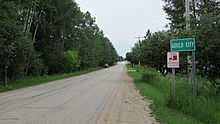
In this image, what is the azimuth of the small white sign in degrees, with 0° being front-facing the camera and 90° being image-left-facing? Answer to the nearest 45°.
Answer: approximately 0°

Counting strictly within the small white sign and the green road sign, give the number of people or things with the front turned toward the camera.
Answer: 2

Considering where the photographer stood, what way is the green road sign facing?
facing the viewer

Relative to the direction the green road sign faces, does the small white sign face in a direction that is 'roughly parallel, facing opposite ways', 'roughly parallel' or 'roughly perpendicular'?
roughly parallel
